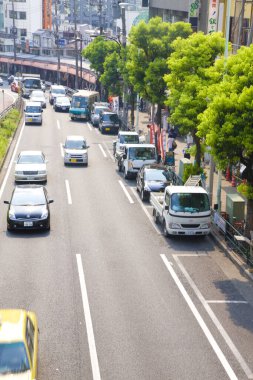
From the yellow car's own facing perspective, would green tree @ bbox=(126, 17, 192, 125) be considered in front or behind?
behind

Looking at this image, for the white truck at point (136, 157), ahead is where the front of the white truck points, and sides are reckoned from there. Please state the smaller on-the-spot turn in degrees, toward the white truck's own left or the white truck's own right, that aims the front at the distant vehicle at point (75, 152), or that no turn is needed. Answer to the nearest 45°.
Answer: approximately 135° to the white truck's own right

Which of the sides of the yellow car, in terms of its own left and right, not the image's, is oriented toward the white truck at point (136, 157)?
back

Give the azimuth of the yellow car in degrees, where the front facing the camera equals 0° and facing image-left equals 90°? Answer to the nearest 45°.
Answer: approximately 0°

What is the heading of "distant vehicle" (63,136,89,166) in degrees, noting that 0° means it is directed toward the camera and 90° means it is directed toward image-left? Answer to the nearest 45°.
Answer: approximately 0°
